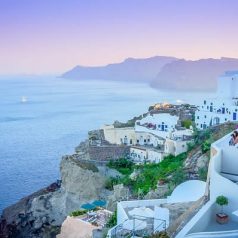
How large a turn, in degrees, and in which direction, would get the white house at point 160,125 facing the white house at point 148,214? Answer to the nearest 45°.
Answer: approximately 45° to its left

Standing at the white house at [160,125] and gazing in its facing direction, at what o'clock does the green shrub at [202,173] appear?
The green shrub is roughly at 10 o'clock from the white house.

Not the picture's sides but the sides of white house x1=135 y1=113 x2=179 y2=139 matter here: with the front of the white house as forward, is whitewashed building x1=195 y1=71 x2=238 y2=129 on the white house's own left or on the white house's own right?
on the white house's own left

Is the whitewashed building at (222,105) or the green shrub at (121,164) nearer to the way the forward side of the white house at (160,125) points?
the green shrub

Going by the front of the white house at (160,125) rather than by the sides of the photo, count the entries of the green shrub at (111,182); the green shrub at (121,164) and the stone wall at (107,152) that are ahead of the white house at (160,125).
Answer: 3

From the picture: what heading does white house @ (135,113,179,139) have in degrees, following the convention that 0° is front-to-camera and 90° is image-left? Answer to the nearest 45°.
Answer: approximately 45°

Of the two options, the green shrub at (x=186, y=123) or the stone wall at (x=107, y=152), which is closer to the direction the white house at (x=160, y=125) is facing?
the stone wall

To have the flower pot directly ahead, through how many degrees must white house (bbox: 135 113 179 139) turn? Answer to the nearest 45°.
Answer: approximately 45° to its left
